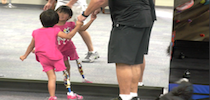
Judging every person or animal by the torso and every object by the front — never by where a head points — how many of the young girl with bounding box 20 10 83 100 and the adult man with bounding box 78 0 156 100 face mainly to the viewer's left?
1

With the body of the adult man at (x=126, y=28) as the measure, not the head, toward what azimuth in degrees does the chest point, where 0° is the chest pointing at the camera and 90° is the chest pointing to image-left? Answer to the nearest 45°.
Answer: approximately 90°

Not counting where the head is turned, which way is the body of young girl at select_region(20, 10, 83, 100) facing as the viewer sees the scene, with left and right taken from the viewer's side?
facing away from the viewer
